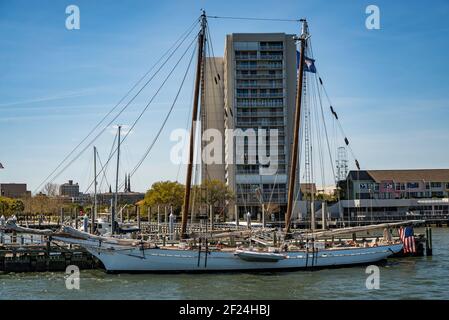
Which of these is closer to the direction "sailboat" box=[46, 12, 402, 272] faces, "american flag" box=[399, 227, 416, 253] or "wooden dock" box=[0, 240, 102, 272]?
the wooden dock

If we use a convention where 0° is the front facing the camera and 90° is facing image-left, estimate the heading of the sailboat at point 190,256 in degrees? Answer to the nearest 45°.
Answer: approximately 90°

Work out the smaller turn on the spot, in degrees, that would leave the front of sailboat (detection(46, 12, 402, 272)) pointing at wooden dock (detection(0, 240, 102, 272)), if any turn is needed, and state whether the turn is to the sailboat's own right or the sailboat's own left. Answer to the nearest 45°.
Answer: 0° — it already faces it

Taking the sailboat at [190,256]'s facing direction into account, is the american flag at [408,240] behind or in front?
behind
